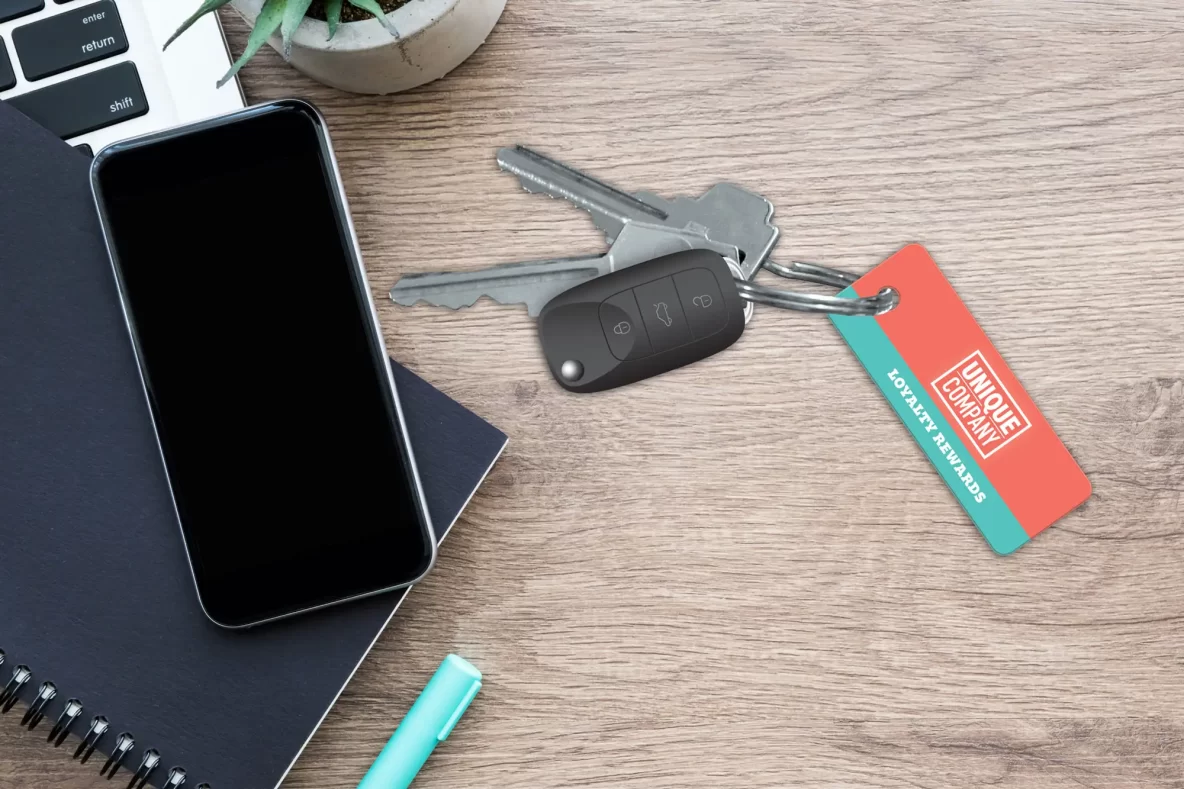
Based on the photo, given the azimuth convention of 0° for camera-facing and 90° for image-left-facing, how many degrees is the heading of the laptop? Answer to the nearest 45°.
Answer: approximately 0°

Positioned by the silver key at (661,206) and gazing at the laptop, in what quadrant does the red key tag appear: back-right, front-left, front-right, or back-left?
back-left
